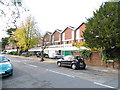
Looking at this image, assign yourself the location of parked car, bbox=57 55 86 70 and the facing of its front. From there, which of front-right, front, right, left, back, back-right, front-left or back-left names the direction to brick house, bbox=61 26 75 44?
front-right

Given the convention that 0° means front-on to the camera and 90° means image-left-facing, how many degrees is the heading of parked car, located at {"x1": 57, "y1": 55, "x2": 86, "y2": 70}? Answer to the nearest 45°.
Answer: approximately 135°

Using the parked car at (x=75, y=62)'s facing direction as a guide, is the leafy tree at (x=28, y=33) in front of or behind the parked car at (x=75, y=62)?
in front
